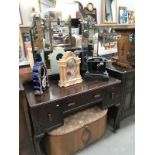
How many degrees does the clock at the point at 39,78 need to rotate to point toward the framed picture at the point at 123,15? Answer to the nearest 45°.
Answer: approximately 90° to its left

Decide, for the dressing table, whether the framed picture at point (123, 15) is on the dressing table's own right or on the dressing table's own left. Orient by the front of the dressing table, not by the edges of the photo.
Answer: on the dressing table's own left

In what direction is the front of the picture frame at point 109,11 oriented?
toward the camera

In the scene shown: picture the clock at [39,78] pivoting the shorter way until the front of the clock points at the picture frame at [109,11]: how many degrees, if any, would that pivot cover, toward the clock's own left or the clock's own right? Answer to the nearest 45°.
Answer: approximately 90° to the clock's own left

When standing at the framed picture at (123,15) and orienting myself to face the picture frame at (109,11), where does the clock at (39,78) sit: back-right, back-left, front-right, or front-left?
front-left

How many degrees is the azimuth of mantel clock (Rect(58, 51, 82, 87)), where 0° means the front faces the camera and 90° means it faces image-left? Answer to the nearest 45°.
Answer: approximately 315°

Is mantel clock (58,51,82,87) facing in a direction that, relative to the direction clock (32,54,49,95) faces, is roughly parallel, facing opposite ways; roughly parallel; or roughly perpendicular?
roughly parallel

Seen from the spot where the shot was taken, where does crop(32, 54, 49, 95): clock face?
facing the viewer and to the right of the viewer

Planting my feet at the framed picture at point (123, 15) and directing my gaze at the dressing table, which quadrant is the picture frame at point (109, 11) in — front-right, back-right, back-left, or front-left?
front-right
